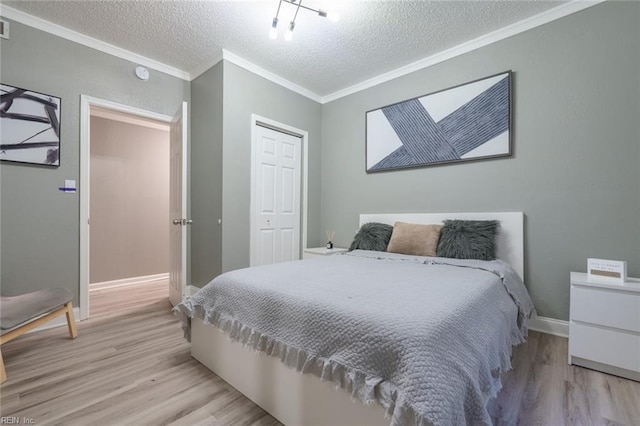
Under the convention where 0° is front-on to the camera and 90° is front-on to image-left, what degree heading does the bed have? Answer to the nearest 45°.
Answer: approximately 45°

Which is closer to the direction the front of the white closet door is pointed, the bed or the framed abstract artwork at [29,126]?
the bed

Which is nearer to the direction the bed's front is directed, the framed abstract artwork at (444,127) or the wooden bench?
the wooden bench

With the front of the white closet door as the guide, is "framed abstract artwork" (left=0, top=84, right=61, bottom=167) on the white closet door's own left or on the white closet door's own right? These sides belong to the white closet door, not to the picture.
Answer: on the white closet door's own right

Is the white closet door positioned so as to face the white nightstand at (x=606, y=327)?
yes

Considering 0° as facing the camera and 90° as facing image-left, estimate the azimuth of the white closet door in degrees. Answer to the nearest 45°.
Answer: approximately 315°

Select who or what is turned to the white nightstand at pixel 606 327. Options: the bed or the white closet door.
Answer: the white closet door

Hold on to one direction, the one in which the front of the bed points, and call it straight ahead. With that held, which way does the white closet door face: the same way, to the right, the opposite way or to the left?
to the left

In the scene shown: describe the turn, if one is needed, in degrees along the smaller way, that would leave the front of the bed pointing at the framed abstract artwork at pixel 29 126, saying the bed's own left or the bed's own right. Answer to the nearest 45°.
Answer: approximately 45° to the bed's own right

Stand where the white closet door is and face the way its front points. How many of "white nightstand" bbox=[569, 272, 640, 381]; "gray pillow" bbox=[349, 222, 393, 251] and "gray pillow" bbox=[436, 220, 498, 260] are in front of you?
3

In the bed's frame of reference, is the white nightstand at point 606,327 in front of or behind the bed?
behind
